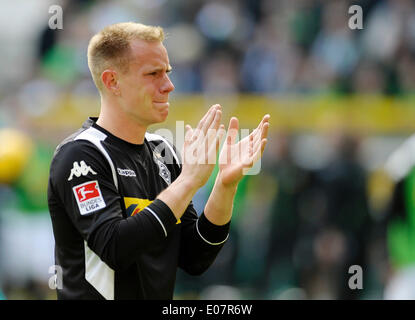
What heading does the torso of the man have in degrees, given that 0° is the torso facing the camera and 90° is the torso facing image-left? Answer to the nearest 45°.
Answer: approximately 315°
